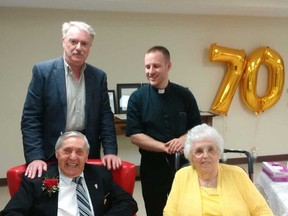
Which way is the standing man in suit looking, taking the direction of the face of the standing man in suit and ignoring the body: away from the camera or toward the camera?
toward the camera

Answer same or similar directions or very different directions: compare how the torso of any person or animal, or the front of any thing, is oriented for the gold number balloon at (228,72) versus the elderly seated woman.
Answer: same or similar directions

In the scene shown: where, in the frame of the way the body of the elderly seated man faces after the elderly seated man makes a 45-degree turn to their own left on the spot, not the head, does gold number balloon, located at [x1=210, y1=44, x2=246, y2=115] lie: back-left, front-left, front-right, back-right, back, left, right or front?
left

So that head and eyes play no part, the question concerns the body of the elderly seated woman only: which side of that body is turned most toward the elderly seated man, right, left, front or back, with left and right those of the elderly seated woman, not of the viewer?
right

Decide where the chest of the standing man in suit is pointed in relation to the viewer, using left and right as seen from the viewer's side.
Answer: facing the viewer

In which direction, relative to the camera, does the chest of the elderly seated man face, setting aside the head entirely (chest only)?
toward the camera

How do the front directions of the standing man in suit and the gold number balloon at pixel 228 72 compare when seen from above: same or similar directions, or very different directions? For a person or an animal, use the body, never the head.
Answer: same or similar directions

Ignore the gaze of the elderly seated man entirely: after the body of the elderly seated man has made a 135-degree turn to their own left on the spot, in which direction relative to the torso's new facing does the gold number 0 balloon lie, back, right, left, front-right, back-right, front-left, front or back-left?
front

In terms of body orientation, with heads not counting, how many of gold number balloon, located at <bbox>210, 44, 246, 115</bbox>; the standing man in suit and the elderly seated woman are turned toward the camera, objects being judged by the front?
3

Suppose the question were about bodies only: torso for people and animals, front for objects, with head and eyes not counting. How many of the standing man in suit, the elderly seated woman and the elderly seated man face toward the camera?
3

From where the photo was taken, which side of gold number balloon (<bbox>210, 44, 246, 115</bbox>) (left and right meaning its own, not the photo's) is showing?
front
